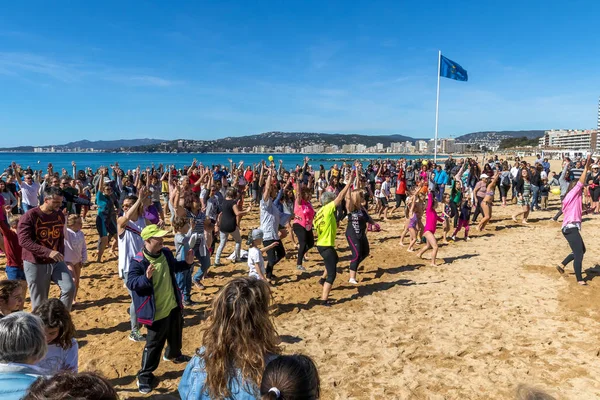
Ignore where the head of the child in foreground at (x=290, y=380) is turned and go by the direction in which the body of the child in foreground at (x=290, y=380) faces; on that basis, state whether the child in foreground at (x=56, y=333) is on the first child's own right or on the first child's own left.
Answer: on the first child's own left

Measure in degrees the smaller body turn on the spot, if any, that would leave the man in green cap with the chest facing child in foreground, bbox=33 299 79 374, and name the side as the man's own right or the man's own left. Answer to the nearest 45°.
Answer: approximately 90° to the man's own right

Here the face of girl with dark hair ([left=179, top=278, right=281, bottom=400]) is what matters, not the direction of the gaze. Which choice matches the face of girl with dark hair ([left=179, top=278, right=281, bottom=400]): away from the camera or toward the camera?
away from the camera

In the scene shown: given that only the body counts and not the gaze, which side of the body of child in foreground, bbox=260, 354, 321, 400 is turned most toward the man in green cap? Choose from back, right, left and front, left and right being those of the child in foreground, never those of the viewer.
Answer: left

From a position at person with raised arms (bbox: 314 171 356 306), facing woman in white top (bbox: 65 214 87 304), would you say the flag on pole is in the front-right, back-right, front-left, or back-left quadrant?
back-right

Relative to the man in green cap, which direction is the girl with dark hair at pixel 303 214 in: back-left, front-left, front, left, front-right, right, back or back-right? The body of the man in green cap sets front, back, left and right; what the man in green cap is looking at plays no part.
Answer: left

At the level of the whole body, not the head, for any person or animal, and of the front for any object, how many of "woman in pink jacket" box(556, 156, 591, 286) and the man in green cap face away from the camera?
0

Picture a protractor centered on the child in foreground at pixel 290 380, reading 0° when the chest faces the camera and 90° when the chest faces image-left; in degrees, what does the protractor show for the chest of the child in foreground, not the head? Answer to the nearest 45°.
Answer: approximately 225°

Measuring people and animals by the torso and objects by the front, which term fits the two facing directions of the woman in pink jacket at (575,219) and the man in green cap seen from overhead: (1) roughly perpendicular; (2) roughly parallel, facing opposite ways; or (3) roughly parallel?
roughly parallel
